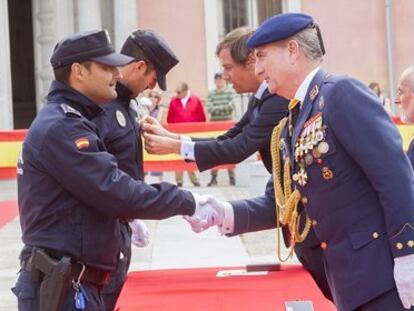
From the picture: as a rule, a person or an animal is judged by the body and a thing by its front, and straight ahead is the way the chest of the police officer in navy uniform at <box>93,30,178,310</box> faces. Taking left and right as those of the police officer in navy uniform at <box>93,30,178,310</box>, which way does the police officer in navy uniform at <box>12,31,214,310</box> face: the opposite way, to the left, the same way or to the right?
the same way

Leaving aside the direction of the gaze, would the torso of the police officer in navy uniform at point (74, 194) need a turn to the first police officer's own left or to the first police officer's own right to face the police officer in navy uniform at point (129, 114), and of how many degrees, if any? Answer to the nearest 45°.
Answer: approximately 90° to the first police officer's own left

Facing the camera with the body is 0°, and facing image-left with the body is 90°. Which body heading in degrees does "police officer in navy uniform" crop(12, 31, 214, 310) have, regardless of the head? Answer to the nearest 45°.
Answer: approximately 270°

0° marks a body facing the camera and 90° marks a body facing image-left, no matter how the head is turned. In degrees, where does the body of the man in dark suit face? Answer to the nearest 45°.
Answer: approximately 90°

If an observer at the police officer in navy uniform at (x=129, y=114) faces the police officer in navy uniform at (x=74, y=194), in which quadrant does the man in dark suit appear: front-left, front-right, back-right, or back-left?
back-left

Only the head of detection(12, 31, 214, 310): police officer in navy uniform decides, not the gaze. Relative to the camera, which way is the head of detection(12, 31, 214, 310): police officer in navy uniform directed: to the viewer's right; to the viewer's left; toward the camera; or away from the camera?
to the viewer's right

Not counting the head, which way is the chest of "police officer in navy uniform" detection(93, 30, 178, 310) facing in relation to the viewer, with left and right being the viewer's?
facing to the right of the viewer

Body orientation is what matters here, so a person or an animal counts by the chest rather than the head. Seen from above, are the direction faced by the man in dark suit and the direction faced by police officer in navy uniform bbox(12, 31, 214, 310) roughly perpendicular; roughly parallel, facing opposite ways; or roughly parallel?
roughly parallel, facing opposite ways

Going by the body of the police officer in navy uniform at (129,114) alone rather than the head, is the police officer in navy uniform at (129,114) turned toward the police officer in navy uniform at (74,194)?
no

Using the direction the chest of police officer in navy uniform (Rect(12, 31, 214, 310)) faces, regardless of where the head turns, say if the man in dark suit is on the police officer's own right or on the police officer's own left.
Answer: on the police officer's own left
